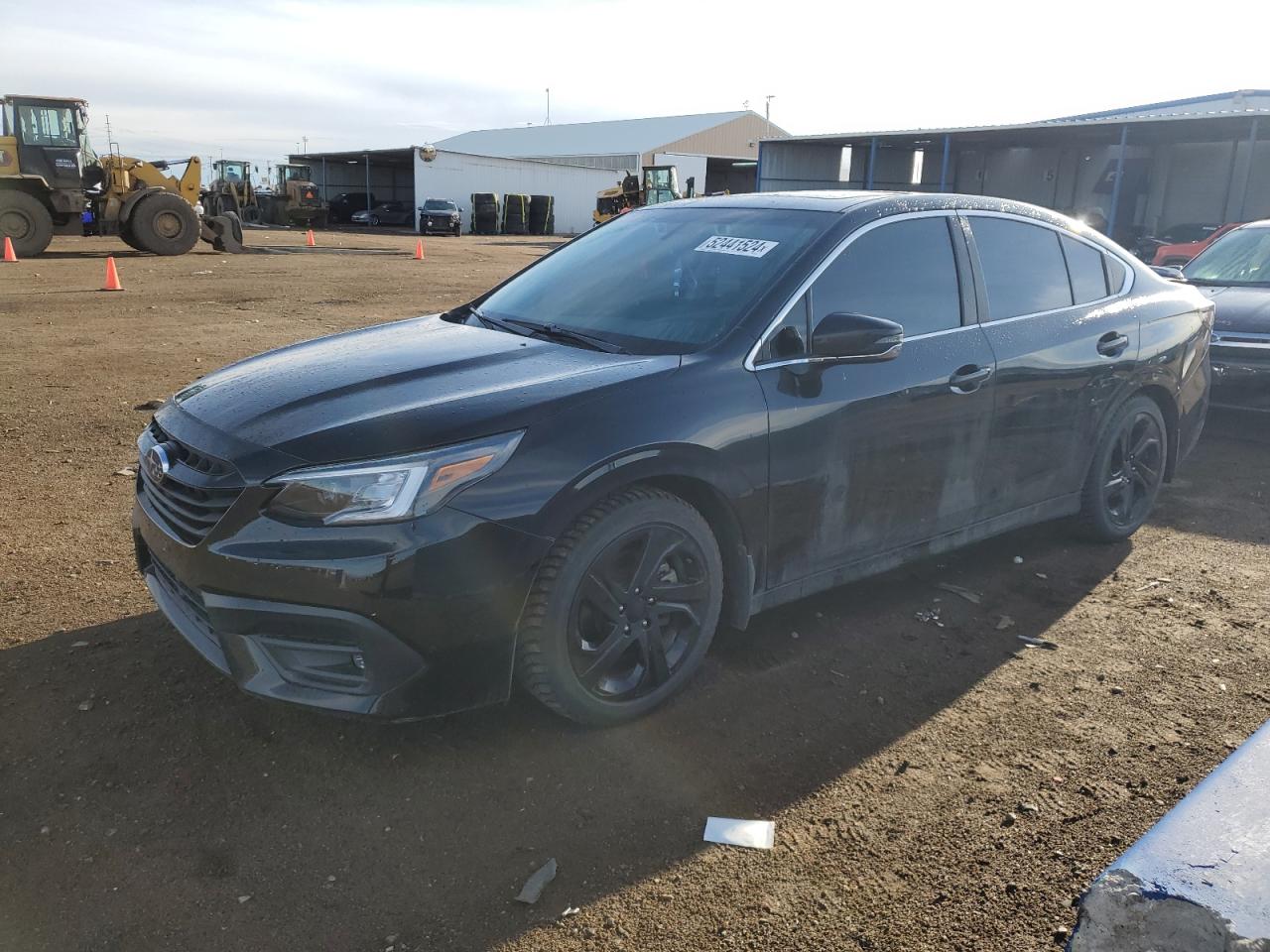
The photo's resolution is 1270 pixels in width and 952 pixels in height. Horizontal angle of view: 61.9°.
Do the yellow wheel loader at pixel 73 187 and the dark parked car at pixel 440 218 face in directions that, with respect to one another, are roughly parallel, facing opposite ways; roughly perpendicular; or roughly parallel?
roughly perpendicular

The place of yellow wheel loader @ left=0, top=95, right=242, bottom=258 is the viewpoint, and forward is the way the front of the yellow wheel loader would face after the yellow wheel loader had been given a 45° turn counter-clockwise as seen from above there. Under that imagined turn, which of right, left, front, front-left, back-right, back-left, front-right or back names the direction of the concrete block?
back-right

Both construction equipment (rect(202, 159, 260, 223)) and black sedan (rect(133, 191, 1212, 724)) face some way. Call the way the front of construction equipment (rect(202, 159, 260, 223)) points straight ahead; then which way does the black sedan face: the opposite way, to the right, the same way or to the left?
to the right

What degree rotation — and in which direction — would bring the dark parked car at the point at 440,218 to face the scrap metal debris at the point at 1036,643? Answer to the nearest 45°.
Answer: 0° — it already faces it

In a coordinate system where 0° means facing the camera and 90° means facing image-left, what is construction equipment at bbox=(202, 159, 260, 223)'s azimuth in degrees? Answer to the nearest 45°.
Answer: approximately 315°

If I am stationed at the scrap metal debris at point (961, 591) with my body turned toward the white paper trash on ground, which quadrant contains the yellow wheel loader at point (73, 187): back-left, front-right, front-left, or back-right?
back-right

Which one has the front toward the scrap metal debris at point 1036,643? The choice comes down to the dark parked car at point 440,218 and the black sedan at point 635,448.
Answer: the dark parked car

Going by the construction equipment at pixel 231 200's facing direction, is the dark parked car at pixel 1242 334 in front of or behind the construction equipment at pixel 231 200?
in front

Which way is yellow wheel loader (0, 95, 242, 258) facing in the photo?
to the viewer's right

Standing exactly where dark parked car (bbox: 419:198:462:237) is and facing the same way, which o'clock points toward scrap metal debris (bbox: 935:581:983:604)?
The scrap metal debris is roughly at 12 o'clock from the dark parked car.

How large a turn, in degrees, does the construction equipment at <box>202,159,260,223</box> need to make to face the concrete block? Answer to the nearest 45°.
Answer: approximately 45° to its right
